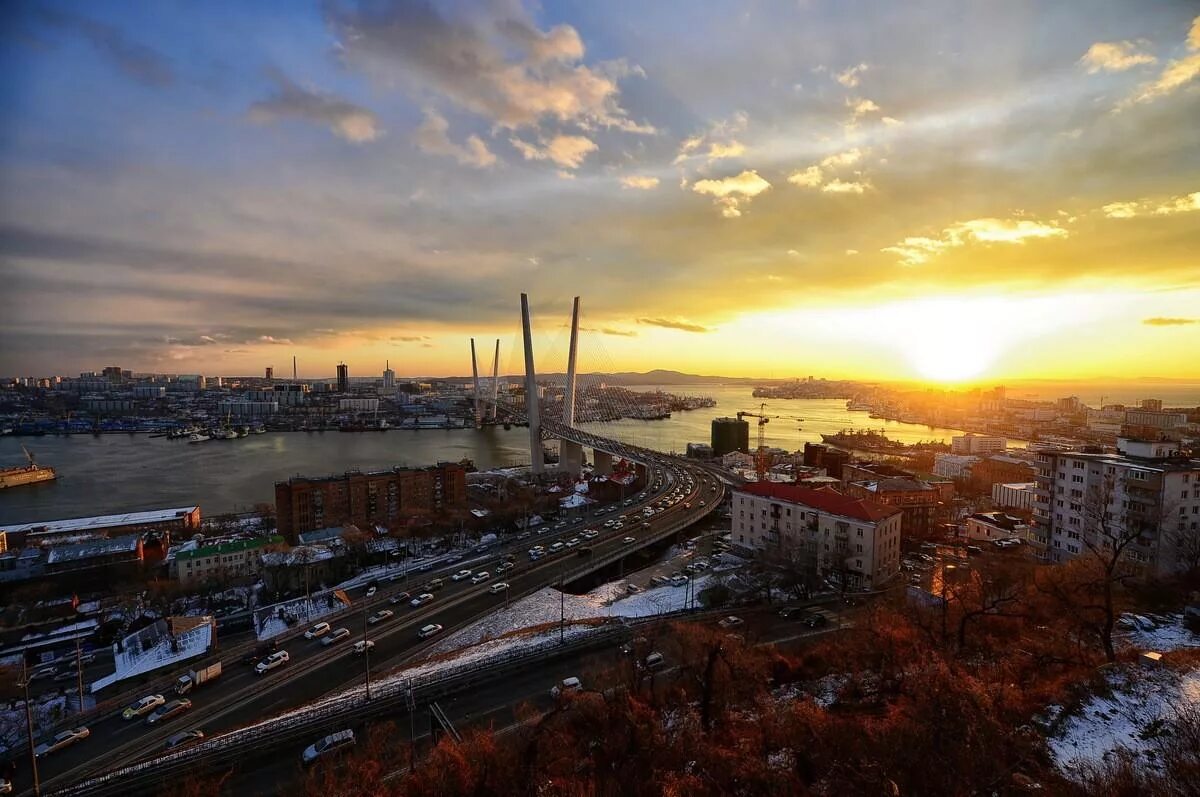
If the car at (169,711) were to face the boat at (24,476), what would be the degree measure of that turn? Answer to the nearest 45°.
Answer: approximately 135° to its right

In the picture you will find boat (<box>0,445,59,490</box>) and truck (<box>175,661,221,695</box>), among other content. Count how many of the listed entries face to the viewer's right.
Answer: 1

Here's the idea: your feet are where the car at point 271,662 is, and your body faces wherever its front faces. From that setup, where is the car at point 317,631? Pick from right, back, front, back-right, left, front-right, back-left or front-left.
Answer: back

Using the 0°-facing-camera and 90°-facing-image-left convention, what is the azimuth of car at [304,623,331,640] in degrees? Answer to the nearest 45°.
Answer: approximately 45°
